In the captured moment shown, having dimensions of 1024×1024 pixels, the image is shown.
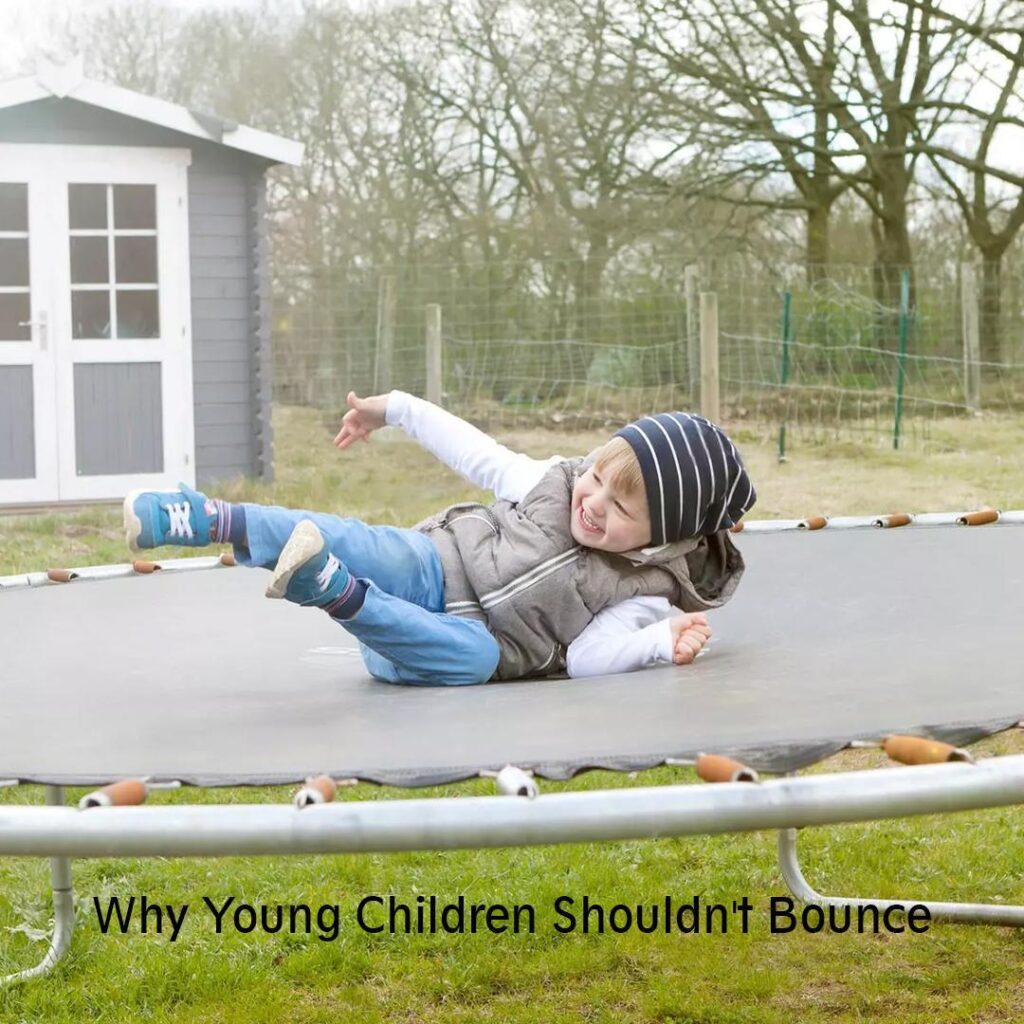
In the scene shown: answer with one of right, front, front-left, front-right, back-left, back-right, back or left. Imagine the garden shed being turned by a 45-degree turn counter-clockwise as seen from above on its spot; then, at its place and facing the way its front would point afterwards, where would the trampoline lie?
front-right

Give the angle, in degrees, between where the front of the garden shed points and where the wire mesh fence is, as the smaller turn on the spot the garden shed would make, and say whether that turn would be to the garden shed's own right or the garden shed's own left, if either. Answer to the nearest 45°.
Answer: approximately 135° to the garden shed's own left

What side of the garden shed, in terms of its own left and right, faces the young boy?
front

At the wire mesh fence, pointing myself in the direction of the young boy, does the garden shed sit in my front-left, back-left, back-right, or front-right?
front-right

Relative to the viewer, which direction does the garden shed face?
toward the camera

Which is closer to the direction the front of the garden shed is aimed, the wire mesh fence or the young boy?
the young boy
